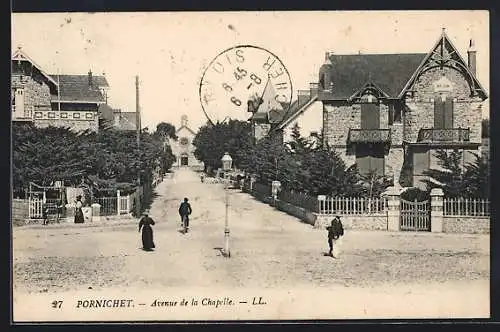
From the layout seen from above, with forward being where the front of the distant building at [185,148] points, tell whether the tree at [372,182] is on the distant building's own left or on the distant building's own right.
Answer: on the distant building's own left

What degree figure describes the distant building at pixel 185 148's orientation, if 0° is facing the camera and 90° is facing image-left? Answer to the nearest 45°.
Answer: approximately 0°

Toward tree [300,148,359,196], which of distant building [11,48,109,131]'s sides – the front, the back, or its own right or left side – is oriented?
left

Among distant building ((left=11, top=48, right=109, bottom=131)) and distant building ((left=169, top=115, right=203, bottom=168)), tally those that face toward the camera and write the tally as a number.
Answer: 2

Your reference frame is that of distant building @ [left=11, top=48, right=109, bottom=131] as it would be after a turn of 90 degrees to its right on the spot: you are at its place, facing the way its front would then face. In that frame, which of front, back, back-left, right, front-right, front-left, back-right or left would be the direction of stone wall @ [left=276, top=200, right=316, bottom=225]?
back

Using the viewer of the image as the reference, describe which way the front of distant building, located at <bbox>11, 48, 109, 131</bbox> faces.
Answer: facing the viewer
